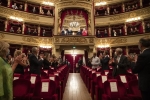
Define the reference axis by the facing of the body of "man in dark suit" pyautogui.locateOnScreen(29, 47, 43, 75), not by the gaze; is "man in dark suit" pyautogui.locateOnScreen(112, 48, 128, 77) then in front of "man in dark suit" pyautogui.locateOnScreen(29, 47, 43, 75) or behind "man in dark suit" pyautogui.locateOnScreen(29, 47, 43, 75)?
in front

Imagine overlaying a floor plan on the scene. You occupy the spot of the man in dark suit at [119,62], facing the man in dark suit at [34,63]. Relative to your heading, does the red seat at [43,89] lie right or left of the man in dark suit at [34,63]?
left

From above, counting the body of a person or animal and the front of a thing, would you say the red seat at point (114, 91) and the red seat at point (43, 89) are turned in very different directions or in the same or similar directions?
same or similar directions

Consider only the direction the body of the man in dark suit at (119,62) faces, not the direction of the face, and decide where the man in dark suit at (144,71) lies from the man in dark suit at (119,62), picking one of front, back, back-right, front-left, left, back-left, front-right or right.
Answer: front-left

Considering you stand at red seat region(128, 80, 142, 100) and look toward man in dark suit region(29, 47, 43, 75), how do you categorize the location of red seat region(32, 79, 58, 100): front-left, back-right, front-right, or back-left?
front-left

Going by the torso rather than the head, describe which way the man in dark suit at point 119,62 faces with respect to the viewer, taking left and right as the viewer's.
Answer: facing the viewer and to the left of the viewer
